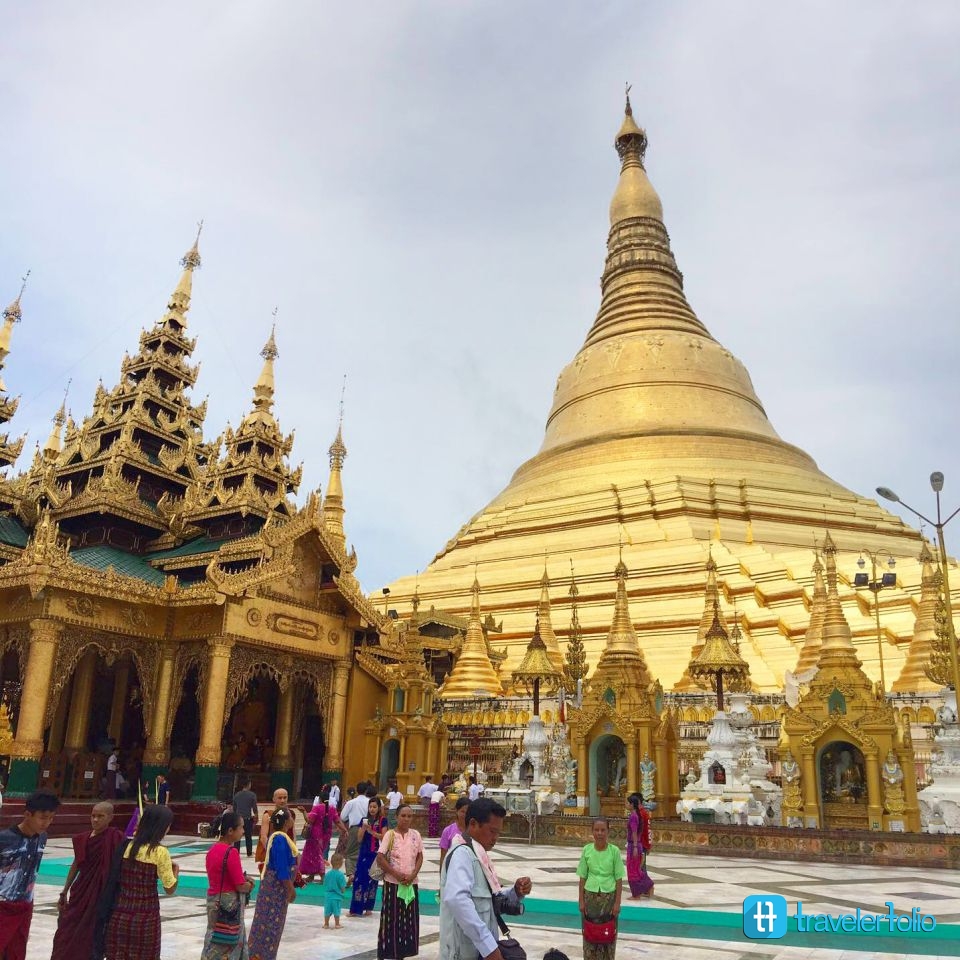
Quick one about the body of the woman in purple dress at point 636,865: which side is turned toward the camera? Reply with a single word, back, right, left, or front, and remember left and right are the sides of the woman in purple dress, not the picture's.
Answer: left

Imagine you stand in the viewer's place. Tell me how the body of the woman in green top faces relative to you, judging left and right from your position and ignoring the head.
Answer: facing the viewer

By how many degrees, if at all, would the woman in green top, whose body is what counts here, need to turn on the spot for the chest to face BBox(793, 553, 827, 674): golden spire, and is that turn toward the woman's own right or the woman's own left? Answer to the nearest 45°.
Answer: approximately 180°

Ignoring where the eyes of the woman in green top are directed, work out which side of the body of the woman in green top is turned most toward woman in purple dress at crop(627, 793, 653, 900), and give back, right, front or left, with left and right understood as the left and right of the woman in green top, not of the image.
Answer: back

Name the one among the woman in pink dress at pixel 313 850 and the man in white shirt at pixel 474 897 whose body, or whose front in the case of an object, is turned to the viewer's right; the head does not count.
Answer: the man in white shirt

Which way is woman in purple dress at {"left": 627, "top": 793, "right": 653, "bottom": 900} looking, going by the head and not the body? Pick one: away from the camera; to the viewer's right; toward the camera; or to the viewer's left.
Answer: to the viewer's left

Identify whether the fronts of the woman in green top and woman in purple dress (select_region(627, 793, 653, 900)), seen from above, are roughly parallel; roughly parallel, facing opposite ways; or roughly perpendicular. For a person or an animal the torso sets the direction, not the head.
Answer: roughly perpendicular

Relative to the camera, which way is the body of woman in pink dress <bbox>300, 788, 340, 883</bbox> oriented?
away from the camera

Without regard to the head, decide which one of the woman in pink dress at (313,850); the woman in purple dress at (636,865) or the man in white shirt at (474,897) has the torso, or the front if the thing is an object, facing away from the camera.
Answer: the woman in pink dress at (313,850)

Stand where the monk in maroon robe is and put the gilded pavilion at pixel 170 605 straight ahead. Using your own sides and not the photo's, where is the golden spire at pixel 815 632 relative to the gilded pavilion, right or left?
right

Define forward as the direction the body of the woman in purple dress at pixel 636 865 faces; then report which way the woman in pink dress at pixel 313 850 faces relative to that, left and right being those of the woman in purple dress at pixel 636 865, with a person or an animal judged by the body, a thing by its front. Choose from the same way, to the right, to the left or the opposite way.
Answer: to the right

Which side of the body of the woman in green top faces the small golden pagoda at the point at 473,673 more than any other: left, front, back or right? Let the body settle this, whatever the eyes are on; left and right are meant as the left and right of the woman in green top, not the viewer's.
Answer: back

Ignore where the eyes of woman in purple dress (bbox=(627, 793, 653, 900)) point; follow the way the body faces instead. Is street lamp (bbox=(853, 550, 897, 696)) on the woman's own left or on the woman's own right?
on the woman's own right

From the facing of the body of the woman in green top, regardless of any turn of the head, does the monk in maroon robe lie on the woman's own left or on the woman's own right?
on the woman's own right
